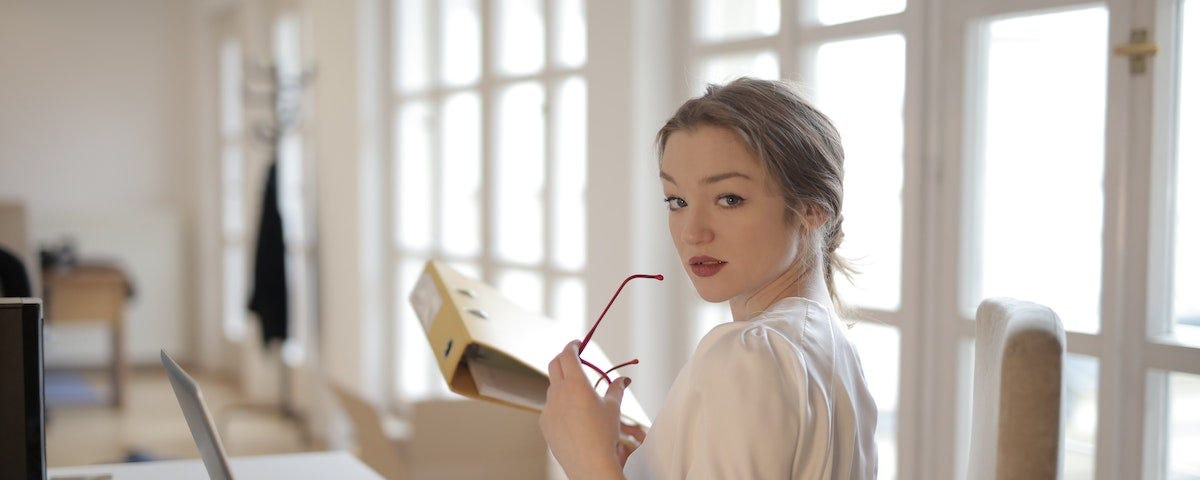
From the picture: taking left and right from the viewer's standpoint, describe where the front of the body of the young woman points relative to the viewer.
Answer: facing to the left of the viewer

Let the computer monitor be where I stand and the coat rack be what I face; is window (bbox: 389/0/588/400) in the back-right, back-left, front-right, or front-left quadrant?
front-right

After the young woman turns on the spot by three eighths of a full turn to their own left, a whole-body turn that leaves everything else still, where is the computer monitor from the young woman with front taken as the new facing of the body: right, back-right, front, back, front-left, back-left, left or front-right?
back-right

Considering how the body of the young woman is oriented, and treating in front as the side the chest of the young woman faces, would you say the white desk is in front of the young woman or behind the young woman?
in front

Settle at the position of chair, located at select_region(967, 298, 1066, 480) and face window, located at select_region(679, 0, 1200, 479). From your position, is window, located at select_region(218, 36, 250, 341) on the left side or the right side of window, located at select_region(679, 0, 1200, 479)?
left

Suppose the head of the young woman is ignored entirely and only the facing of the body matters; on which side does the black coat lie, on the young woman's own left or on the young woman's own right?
on the young woman's own right

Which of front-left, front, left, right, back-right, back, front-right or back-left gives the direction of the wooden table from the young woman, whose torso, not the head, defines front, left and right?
front-right

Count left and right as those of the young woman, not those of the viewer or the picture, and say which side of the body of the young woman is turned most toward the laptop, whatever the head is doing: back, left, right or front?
front
